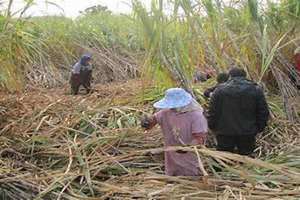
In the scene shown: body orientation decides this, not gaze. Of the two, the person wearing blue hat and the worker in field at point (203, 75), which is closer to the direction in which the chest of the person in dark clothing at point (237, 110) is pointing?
the worker in field

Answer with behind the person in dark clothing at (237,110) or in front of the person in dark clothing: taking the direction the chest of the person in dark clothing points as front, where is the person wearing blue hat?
behind

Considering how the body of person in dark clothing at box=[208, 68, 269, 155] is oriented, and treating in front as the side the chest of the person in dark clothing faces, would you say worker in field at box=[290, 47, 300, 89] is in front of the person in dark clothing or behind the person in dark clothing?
in front

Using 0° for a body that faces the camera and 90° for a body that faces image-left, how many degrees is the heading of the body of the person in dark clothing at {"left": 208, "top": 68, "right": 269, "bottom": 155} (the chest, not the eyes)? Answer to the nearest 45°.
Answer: approximately 180°

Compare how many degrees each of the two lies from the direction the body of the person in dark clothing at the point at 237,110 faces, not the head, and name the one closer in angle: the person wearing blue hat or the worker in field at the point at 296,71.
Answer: the worker in field

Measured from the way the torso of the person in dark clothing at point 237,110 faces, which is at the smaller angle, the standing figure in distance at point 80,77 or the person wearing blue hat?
the standing figure in distance

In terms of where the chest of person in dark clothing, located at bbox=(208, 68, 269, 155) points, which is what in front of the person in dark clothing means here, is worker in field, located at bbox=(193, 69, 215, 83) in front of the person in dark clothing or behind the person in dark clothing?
in front
